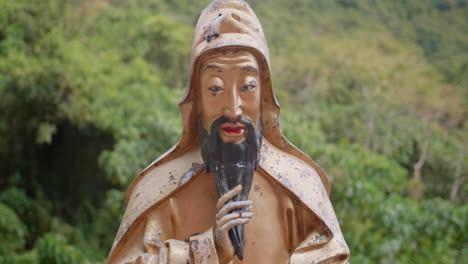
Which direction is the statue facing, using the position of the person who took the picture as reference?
facing the viewer
